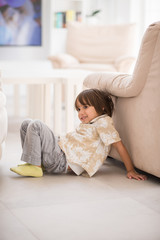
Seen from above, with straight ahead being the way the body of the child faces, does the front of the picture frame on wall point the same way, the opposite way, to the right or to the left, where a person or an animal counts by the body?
to the left

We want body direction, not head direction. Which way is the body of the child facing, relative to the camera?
to the viewer's left

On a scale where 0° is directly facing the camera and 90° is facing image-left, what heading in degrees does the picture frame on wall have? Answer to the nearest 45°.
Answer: approximately 0°

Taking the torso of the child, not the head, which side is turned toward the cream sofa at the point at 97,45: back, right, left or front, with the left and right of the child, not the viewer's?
right

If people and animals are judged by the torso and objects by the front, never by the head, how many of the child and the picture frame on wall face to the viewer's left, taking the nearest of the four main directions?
1

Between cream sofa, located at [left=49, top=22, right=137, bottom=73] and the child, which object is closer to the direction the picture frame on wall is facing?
the child
